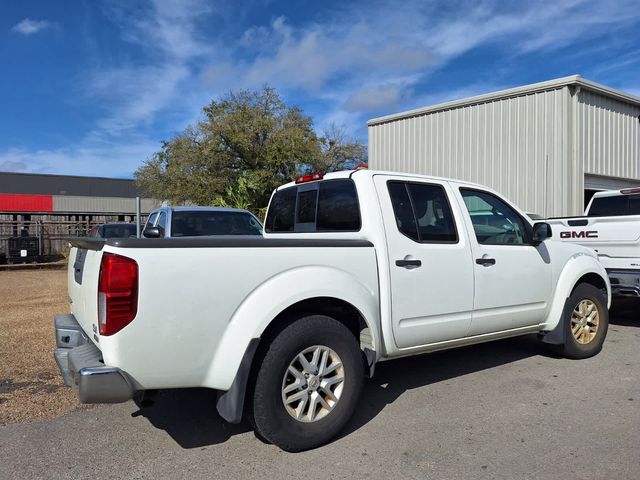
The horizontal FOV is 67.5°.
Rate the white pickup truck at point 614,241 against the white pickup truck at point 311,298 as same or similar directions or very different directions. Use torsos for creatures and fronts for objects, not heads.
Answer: same or similar directions

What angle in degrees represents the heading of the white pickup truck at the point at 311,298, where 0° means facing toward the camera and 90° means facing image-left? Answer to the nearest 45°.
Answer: approximately 225°

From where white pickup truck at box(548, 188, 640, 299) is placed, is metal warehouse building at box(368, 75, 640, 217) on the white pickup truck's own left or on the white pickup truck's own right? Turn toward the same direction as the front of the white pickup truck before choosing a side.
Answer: on the white pickup truck's own left

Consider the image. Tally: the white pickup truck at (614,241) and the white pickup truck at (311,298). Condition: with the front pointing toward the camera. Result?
0

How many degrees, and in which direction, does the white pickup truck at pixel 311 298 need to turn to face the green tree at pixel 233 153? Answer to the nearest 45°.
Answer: approximately 45° to its left

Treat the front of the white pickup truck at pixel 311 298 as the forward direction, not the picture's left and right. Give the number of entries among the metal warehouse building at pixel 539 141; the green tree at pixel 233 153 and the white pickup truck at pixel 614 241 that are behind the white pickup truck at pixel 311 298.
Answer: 0

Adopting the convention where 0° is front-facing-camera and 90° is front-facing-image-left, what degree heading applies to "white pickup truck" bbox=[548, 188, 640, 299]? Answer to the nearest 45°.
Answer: approximately 225°

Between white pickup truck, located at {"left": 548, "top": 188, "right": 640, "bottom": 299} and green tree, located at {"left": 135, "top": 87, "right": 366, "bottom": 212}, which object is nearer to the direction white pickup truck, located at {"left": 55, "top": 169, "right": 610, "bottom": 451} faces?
the white pickup truck

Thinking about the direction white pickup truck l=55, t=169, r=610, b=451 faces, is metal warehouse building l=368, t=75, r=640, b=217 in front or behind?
in front

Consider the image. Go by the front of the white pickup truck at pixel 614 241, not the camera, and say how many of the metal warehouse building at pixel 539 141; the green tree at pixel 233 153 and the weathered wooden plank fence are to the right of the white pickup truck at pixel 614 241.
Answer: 0

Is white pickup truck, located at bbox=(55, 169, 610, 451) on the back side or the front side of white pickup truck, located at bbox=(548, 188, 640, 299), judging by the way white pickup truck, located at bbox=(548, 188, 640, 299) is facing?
on the back side

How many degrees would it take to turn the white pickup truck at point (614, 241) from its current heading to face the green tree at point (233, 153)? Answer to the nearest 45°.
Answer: approximately 90° to its left

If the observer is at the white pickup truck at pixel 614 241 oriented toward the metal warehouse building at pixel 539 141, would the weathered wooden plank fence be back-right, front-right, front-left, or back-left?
front-left

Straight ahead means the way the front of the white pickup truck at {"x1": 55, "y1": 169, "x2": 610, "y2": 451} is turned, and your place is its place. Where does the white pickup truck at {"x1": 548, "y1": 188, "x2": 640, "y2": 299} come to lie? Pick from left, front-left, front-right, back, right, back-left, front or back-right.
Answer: front

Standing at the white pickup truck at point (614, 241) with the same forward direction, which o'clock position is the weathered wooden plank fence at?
The weathered wooden plank fence is roughly at 8 o'clock from the white pickup truck.

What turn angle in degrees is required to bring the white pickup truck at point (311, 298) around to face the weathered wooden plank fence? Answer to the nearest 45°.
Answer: approximately 90° to its left

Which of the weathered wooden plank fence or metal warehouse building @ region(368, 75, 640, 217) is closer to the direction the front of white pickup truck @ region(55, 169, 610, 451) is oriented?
the metal warehouse building
